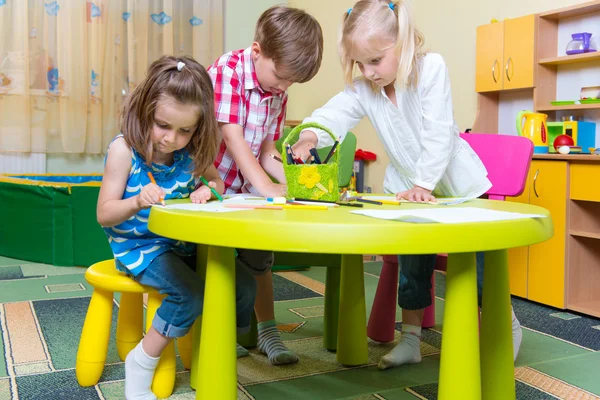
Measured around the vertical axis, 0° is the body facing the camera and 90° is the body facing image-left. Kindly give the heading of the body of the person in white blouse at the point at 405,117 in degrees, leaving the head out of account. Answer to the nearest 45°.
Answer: approximately 45°

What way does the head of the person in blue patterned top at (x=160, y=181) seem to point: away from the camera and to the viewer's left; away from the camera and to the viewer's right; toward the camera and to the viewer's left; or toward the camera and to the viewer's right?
toward the camera and to the viewer's right

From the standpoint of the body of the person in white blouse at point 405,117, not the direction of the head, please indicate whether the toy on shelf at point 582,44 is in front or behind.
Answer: behind

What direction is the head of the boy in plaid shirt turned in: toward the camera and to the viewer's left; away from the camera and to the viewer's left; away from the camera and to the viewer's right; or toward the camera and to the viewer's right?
toward the camera and to the viewer's right

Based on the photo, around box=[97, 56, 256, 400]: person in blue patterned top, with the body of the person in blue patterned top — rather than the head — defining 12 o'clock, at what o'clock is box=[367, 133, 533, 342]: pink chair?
The pink chair is roughly at 10 o'clock from the person in blue patterned top.
